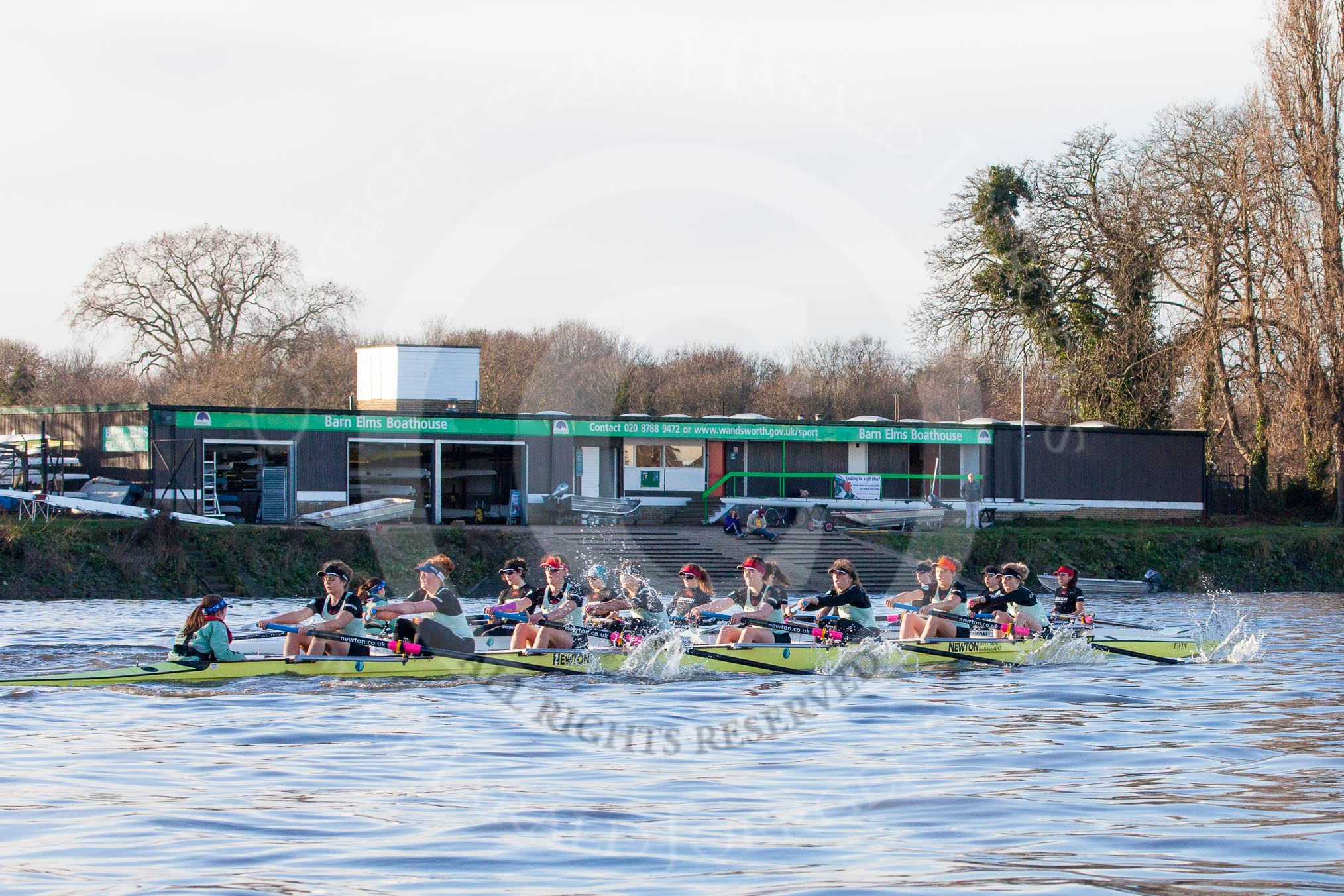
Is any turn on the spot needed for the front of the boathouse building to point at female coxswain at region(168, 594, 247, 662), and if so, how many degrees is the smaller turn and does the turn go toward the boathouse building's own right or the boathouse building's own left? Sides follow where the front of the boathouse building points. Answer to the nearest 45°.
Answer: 0° — it already faces them

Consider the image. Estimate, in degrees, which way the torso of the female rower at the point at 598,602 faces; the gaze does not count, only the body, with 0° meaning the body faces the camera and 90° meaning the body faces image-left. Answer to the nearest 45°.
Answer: approximately 45°

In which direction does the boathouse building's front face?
toward the camera

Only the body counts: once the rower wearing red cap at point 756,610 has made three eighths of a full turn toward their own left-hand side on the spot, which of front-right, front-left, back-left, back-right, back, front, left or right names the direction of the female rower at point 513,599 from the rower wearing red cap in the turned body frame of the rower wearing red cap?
back

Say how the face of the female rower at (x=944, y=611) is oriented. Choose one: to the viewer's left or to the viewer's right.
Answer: to the viewer's left

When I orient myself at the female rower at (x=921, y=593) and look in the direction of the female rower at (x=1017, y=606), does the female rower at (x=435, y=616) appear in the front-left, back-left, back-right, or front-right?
back-right

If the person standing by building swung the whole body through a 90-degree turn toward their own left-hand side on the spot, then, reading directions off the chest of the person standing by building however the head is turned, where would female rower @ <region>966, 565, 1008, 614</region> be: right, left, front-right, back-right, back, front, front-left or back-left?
right

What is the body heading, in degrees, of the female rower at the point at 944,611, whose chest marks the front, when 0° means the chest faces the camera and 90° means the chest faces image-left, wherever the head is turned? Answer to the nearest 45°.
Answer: approximately 45°

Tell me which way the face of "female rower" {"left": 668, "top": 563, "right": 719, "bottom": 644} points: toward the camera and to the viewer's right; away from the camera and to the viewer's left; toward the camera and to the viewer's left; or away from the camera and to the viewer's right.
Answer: toward the camera and to the viewer's left

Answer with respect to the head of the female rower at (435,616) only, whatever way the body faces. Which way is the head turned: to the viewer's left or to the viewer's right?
to the viewer's left

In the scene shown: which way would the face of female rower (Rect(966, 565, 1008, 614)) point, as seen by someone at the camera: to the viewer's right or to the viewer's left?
to the viewer's left

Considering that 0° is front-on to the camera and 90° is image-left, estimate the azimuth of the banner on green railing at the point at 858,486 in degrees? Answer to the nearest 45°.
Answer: approximately 0°

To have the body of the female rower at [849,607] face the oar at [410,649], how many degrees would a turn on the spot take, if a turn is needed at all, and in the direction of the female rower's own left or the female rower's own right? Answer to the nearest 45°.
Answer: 0° — they already face it

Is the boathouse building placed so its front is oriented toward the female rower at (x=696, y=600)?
yes
